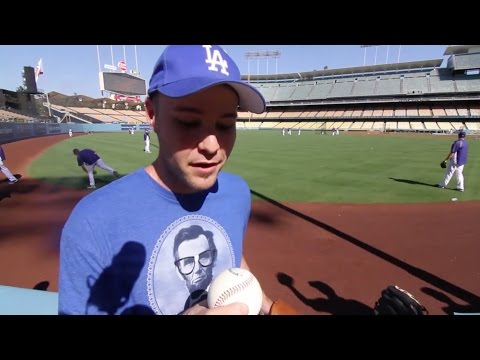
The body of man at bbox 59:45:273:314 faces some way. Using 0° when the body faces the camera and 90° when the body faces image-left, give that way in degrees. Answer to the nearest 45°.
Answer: approximately 315°

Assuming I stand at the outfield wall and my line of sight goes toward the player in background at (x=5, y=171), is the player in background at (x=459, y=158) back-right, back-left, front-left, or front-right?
front-left

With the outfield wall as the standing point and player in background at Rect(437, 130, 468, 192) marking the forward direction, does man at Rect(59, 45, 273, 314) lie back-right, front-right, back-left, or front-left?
front-right

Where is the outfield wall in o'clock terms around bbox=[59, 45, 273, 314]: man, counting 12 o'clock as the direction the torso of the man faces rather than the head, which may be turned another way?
The outfield wall is roughly at 7 o'clock from the man.
